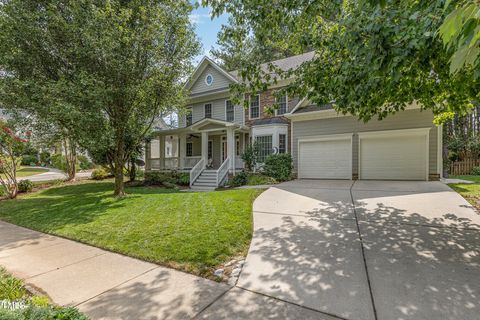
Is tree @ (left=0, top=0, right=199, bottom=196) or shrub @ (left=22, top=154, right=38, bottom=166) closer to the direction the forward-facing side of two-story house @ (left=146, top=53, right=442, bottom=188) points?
the tree

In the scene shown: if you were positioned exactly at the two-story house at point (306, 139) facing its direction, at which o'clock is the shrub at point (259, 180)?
The shrub is roughly at 2 o'clock from the two-story house.

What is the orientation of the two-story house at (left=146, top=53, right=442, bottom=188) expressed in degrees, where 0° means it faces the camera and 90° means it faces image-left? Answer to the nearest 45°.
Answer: approximately 0°

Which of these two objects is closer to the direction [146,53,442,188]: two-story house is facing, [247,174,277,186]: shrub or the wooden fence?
the shrub

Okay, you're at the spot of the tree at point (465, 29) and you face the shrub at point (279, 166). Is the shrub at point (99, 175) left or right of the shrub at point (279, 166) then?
left

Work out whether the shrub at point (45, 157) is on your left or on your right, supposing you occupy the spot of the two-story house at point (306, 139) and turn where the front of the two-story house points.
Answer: on your right

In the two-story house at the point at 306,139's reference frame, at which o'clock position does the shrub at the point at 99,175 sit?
The shrub is roughly at 3 o'clock from the two-story house.

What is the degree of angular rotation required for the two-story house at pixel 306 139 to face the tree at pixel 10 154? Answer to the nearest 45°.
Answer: approximately 90° to its right

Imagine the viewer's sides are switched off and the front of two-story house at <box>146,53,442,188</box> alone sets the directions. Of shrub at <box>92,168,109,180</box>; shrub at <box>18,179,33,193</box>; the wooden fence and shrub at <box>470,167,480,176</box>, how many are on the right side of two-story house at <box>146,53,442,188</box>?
2

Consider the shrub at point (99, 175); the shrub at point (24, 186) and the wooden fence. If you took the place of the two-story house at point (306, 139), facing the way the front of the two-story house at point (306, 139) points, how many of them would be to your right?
2

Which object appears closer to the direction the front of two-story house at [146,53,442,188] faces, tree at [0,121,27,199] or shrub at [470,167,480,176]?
the tree

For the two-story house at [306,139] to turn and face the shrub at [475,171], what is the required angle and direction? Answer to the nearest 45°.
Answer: approximately 90° to its left

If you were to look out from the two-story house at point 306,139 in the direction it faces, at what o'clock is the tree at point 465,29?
The tree is roughly at 12 o'clock from the two-story house.
